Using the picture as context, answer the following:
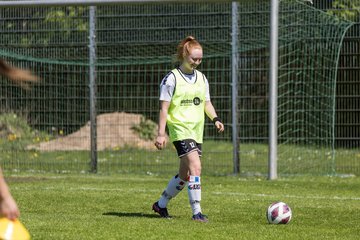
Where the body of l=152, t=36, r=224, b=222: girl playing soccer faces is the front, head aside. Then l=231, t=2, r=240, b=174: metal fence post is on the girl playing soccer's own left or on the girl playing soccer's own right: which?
on the girl playing soccer's own left

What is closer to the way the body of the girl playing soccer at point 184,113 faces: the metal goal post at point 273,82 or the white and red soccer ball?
the white and red soccer ball

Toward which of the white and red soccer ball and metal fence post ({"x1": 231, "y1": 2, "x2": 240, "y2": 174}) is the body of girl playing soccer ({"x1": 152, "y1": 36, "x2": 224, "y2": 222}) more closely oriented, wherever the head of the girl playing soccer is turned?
the white and red soccer ball

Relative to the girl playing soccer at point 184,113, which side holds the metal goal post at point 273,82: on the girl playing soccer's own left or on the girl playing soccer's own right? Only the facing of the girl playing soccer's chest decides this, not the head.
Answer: on the girl playing soccer's own left

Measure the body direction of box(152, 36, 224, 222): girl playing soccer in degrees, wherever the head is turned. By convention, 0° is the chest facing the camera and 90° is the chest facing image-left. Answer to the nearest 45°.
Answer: approximately 315°
